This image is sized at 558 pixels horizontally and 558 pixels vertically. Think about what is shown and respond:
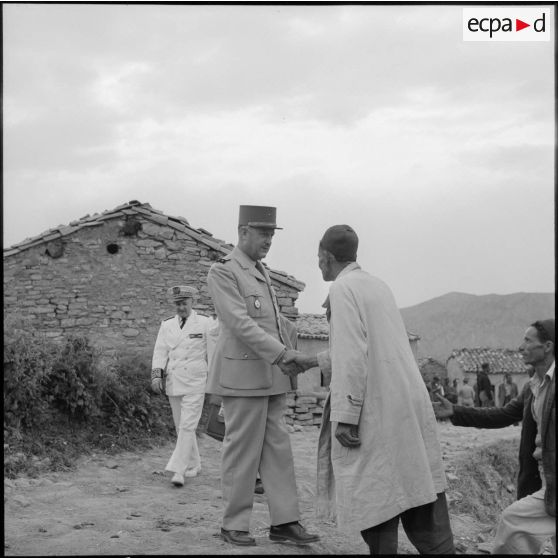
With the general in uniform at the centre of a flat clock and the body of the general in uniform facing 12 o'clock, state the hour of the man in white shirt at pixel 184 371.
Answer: The man in white shirt is roughly at 7 o'clock from the general in uniform.

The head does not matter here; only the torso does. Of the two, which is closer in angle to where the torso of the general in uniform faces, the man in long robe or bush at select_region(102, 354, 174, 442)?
the man in long robe

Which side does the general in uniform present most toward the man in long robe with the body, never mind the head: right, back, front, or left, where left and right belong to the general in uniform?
front

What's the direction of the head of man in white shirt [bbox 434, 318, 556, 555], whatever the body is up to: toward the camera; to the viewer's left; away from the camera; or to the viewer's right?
to the viewer's left

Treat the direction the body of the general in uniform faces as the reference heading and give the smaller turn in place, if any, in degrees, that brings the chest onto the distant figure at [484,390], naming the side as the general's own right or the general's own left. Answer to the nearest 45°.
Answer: approximately 135° to the general's own left

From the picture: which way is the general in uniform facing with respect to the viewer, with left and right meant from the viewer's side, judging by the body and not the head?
facing the viewer and to the right of the viewer

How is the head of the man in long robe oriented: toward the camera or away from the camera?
away from the camera

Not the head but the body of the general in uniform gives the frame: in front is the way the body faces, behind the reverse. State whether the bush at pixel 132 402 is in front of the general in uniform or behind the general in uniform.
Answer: behind

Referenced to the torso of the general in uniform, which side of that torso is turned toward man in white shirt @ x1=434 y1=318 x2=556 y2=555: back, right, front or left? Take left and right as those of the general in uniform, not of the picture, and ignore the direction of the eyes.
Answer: front

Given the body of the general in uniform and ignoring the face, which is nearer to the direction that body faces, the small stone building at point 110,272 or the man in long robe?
the man in long robe
